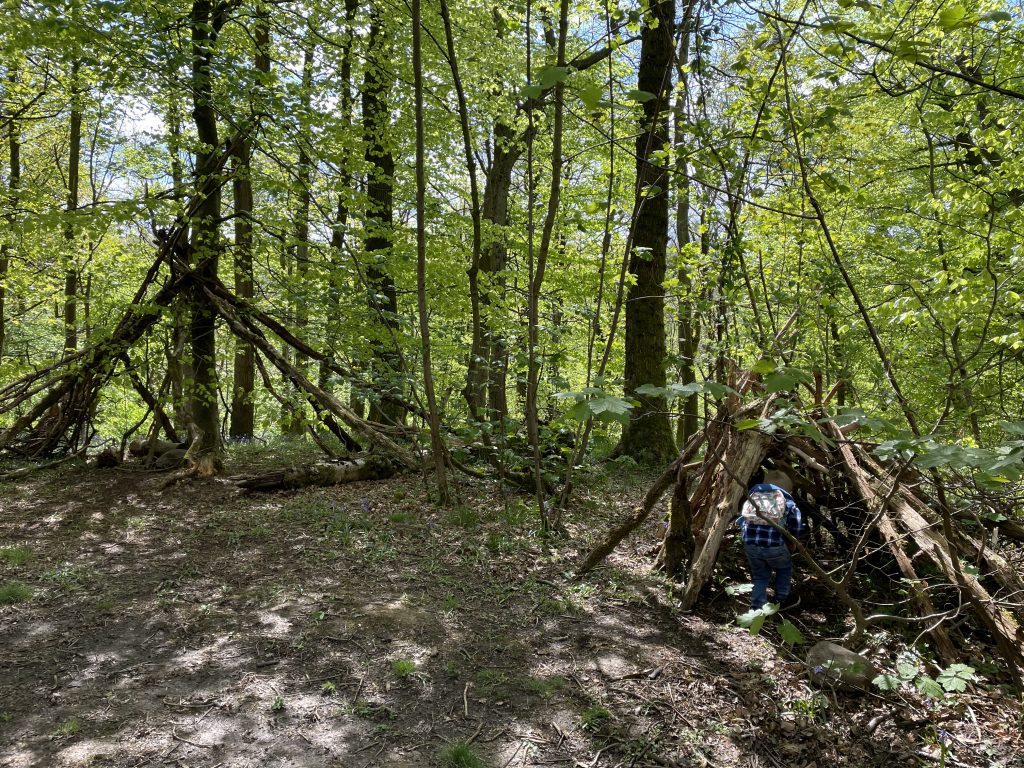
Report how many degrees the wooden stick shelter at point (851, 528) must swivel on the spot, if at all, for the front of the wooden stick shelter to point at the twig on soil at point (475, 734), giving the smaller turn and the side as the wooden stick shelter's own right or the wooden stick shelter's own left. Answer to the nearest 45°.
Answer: approximately 45° to the wooden stick shelter's own right

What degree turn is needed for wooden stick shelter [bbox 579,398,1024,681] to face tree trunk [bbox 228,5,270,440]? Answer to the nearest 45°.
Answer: approximately 90° to its right

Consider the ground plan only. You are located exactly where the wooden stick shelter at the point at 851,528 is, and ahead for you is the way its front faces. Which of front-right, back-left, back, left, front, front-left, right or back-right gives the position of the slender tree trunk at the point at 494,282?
back-right

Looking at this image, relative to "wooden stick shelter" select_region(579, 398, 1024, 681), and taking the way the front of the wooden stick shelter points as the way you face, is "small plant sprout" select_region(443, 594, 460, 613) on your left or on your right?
on your right

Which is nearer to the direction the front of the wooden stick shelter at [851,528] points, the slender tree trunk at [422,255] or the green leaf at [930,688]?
the green leaf

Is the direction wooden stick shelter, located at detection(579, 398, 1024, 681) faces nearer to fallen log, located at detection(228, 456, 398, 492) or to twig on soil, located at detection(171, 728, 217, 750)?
the twig on soil

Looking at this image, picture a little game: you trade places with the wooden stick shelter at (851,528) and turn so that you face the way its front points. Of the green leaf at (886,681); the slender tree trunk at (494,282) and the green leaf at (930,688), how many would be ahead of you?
2

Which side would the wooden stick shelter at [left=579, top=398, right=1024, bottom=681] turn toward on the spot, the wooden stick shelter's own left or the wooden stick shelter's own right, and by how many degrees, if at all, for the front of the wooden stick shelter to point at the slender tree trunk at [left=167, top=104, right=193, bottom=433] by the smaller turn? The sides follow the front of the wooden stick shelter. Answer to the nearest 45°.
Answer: approximately 90° to the wooden stick shelter's own right
